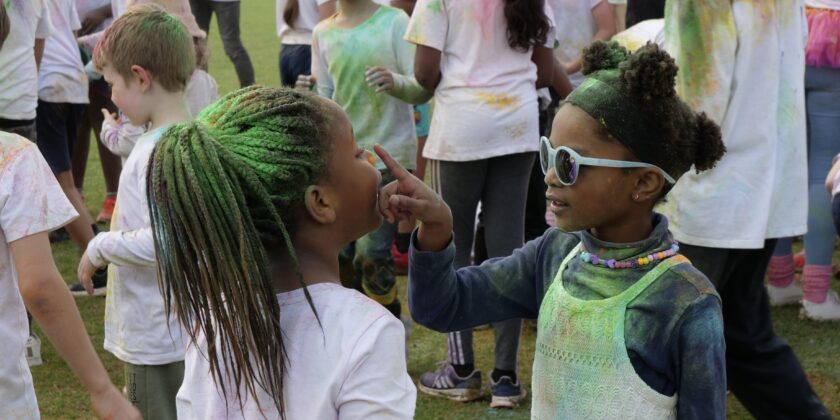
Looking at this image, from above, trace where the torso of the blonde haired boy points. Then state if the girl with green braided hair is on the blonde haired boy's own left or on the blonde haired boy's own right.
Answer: on the blonde haired boy's own left

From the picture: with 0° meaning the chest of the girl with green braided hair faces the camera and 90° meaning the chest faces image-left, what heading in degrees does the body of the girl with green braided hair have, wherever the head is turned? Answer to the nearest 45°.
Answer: approximately 225°

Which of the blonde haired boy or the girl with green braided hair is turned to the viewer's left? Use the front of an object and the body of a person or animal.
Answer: the blonde haired boy

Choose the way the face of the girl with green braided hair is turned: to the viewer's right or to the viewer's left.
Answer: to the viewer's right

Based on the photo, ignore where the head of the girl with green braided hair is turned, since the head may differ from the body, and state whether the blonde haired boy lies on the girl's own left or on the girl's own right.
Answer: on the girl's own left

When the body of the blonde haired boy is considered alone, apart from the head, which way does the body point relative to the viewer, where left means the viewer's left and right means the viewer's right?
facing to the left of the viewer
